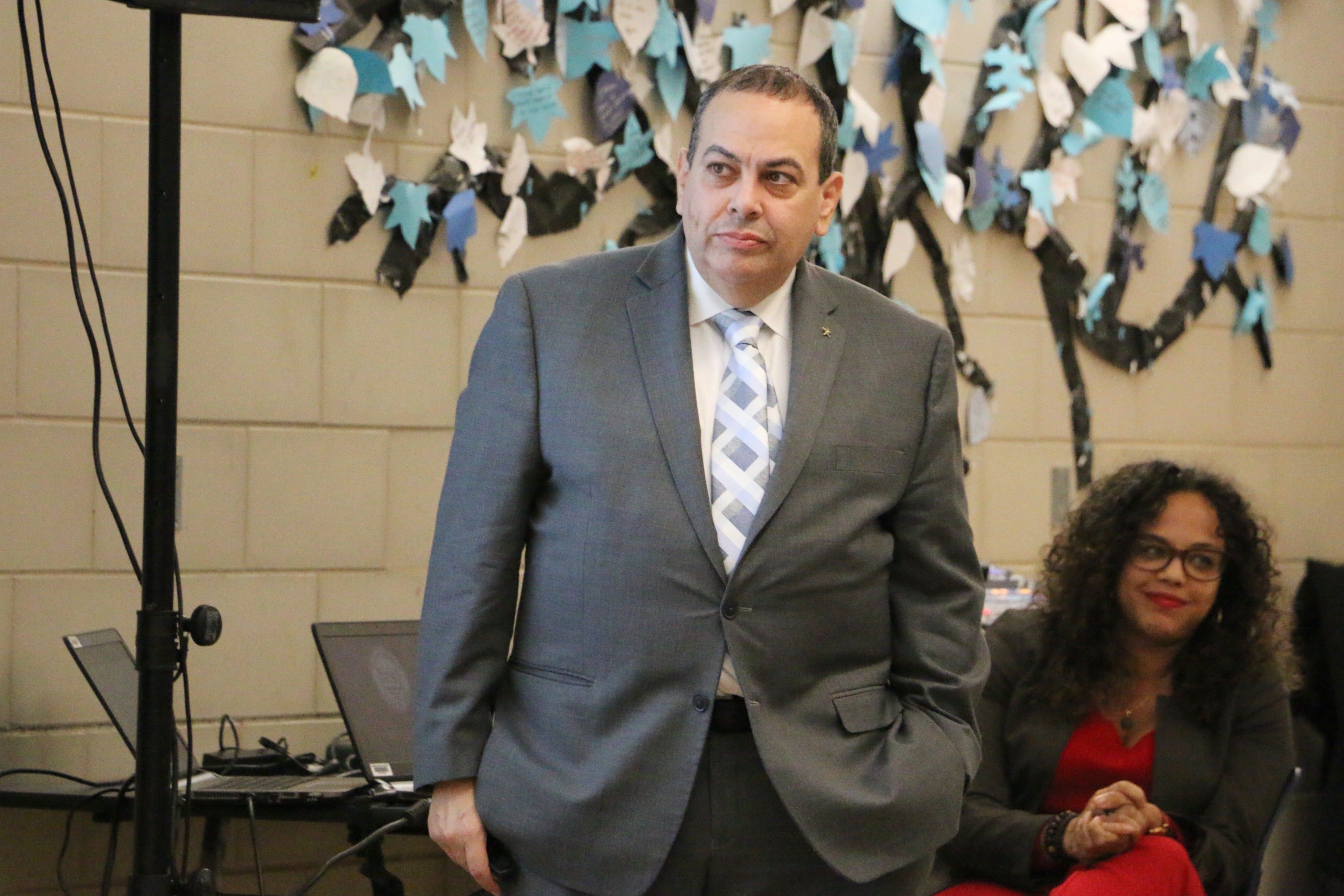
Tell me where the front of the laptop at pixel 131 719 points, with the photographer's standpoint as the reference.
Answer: facing to the right of the viewer

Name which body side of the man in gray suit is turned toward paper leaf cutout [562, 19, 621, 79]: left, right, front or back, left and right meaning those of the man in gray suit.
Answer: back

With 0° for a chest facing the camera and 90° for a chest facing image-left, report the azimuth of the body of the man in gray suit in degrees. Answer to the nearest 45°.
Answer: approximately 0°

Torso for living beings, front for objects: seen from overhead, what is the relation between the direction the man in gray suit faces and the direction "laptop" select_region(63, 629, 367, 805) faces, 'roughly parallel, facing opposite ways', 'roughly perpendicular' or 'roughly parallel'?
roughly perpendicular

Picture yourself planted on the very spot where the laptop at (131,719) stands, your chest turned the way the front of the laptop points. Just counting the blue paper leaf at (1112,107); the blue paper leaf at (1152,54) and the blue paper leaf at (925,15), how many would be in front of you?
3

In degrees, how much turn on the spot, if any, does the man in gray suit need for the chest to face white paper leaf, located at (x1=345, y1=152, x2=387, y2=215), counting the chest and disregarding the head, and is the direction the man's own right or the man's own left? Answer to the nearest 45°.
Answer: approximately 135° to the man's own right

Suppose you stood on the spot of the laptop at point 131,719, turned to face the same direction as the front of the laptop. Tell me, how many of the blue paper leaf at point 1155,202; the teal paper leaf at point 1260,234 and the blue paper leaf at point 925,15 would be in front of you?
3

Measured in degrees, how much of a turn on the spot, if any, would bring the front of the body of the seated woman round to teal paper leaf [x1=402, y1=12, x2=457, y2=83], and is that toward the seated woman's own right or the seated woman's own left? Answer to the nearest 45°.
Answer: approximately 90° to the seated woman's own right

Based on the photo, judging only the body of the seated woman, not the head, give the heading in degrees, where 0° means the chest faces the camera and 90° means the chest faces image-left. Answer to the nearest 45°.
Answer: approximately 0°
